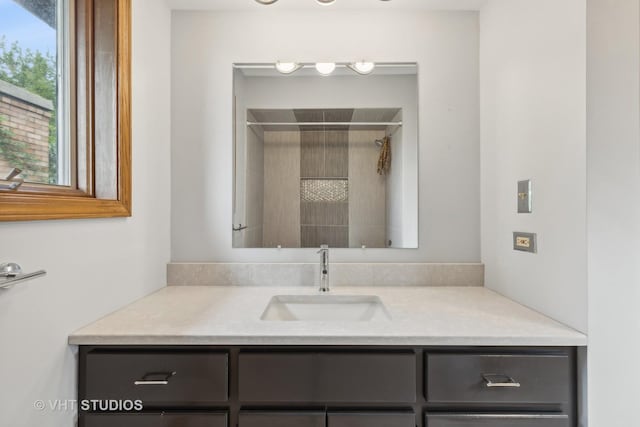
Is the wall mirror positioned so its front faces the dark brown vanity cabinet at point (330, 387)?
yes

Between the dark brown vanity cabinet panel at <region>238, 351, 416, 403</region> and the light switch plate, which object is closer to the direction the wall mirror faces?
the dark brown vanity cabinet panel

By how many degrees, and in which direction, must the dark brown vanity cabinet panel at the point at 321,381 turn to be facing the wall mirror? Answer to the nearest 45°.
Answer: approximately 180°

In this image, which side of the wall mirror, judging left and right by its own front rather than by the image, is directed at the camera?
front

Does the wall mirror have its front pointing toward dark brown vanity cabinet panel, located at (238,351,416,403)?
yes

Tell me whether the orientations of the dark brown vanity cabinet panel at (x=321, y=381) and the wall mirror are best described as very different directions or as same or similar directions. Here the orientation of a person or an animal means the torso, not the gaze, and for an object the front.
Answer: same or similar directions

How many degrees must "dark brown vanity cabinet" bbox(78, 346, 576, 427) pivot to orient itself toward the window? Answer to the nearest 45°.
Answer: approximately 90° to its right

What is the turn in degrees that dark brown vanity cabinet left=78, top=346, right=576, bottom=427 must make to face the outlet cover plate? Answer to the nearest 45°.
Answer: approximately 135° to its left

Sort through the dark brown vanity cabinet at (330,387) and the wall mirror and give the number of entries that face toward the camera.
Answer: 2

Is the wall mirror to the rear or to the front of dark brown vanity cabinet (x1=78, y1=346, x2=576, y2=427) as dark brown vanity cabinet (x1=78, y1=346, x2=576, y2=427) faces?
to the rear

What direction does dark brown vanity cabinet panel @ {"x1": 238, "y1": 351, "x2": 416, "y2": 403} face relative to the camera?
toward the camera

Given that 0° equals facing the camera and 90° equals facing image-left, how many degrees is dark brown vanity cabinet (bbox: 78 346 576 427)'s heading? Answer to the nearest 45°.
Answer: approximately 0°

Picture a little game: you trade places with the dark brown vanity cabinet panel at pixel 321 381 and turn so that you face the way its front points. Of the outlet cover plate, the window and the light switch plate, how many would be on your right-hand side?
1
